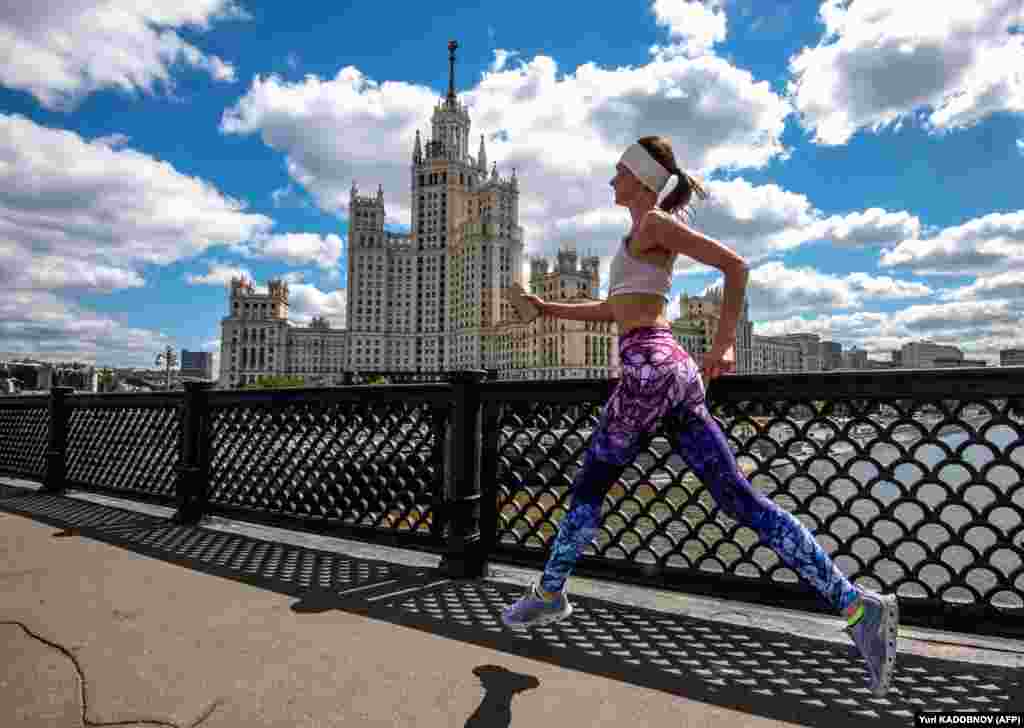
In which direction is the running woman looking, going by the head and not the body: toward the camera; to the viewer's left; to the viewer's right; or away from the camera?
to the viewer's left

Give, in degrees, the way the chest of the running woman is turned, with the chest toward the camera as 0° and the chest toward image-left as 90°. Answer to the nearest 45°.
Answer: approximately 90°
